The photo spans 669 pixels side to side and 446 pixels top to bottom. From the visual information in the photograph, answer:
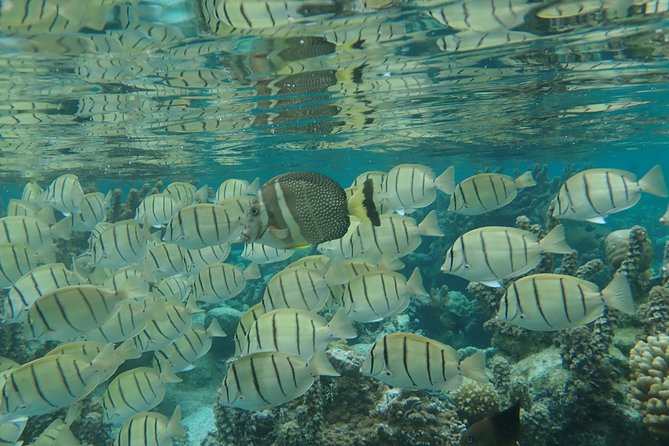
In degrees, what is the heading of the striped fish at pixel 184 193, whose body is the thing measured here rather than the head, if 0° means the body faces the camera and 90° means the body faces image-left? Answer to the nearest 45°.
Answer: approximately 90°

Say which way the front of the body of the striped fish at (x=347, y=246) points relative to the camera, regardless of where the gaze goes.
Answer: to the viewer's left

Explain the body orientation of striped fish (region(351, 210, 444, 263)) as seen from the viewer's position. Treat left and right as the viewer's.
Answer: facing to the left of the viewer

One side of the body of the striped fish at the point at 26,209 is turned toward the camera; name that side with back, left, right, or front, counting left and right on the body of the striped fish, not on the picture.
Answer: left

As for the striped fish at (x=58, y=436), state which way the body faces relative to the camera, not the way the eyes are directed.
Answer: to the viewer's left

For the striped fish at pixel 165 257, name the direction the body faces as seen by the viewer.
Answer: to the viewer's left

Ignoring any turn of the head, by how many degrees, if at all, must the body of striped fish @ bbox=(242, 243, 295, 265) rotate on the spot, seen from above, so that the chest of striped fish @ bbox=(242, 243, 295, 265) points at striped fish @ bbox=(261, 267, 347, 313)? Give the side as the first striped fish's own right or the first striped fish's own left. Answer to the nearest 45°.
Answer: approximately 90° to the first striped fish's own left

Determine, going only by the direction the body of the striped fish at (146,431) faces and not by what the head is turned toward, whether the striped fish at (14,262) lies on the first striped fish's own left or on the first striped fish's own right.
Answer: on the first striped fish's own right

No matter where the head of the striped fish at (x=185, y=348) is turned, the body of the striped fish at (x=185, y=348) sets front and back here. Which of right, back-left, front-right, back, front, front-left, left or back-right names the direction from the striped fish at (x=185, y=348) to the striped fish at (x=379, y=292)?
back-left

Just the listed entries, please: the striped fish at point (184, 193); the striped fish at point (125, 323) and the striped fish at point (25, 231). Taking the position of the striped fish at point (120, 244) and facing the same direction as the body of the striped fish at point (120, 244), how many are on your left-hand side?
1

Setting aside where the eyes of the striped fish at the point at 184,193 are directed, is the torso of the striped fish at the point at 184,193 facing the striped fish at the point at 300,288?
no

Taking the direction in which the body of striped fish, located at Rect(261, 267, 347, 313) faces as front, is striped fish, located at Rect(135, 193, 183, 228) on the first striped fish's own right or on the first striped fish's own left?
on the first striped fish's own right

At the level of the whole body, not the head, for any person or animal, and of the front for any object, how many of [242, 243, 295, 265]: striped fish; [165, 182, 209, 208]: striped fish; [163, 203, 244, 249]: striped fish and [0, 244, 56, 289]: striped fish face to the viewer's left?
4

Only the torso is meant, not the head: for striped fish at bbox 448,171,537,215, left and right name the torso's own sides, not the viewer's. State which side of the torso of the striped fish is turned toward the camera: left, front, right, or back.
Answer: left

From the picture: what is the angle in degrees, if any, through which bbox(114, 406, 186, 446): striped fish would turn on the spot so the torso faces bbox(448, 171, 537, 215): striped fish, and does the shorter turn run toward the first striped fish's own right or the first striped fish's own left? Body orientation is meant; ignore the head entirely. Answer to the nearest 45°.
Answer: approximately 180°

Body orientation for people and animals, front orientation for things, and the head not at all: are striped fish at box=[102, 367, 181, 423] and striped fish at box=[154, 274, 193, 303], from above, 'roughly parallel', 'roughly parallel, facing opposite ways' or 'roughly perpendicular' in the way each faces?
roughly parallel

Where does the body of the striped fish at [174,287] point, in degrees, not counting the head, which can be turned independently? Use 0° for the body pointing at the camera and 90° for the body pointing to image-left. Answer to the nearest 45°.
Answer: approximately 90°

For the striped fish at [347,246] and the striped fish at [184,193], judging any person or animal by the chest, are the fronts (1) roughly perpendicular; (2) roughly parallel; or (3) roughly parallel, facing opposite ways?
roughly parallel

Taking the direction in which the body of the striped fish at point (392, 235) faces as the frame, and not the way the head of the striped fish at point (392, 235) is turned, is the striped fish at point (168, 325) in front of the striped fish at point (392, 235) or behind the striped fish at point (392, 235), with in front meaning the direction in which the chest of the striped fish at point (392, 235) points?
in front
